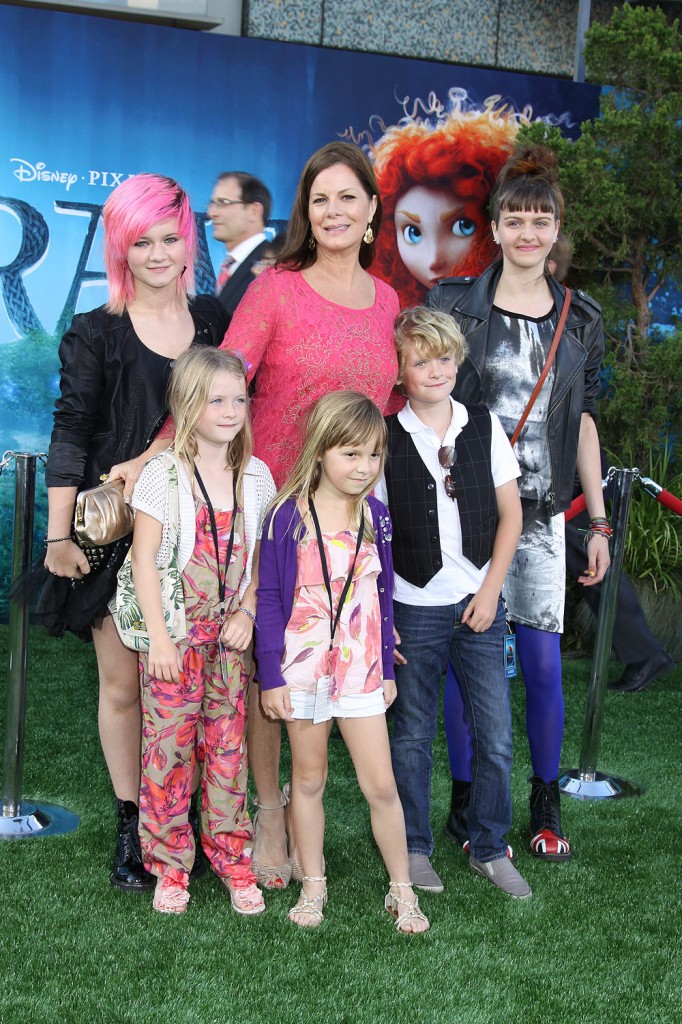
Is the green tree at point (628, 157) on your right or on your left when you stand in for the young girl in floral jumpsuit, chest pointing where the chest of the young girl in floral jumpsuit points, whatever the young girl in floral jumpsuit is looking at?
on your left

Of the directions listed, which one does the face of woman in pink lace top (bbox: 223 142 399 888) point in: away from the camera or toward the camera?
toward the camera

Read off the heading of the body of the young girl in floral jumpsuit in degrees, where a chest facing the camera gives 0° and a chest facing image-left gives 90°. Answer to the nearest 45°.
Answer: approximately 315°

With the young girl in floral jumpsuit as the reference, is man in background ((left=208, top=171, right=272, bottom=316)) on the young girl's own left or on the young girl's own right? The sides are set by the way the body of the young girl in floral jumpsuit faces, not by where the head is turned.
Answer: on the young girl's own left

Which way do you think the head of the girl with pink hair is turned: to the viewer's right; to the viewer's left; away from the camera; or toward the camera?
toward the camera

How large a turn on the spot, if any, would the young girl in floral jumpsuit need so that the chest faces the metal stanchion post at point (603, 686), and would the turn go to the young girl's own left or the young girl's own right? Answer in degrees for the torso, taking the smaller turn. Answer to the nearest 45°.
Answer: approximately 90° to the young girl's own left

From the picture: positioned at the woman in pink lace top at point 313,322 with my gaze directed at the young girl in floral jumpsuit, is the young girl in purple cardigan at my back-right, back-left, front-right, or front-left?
front-left
